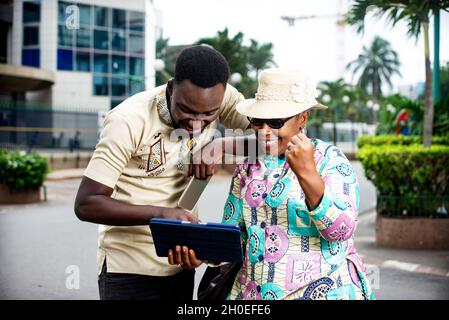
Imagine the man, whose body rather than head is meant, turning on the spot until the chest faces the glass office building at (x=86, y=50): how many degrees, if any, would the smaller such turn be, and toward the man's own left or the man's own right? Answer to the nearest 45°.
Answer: approximately 135° to the man's own left

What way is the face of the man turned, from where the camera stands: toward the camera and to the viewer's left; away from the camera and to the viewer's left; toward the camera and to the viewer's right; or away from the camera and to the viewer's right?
toward the camera and to the viewer's right

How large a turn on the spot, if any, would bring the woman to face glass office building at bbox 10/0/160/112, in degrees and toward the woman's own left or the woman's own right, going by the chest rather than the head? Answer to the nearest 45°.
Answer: approximately 135° to the woman's own right

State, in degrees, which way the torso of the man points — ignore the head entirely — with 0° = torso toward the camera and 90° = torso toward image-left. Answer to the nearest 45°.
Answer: approximately 315°

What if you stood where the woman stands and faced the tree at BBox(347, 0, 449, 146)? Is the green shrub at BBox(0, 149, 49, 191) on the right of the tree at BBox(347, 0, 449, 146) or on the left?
left

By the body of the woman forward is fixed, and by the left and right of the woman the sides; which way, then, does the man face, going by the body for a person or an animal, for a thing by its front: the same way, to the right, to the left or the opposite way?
to the left

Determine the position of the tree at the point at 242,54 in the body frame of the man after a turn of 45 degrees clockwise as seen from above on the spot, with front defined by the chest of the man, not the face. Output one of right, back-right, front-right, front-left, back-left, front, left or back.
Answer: back

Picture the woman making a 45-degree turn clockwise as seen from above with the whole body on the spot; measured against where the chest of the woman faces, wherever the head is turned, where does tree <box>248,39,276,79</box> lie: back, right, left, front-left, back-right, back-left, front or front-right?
right
